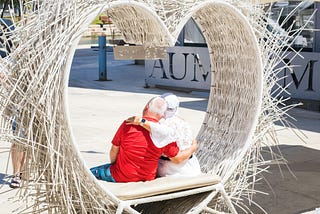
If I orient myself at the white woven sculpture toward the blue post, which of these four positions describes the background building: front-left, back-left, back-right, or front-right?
front-right

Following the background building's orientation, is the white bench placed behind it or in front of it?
in front

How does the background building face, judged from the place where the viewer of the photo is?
facing the viewer

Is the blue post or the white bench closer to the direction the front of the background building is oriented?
the white bench

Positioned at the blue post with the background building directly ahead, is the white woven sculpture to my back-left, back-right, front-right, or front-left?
front-right

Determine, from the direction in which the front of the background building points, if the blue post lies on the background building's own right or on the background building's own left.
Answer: on the background building's own right

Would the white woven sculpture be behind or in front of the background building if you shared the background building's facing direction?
in front

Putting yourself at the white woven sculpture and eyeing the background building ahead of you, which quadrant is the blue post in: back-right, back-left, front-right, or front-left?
front-left

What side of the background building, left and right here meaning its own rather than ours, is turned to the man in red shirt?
front
